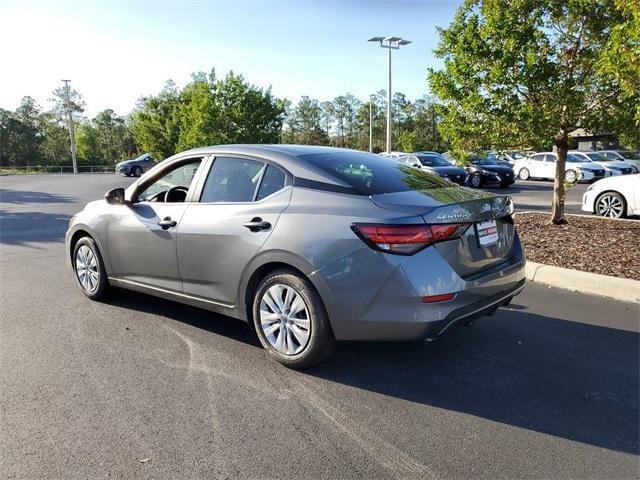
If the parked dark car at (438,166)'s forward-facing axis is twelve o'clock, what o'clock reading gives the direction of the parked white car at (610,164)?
The parked white car is roughly at 9 o'clock from the parked dark car.

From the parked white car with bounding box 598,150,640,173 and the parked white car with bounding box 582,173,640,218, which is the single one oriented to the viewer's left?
the parked white car with bounding box 582,173,640,218

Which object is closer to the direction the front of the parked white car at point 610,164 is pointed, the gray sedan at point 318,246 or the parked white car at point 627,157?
the gray sedan

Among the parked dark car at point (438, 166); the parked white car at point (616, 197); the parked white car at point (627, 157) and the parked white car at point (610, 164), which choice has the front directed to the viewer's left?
the parked white car at point (616, 197)

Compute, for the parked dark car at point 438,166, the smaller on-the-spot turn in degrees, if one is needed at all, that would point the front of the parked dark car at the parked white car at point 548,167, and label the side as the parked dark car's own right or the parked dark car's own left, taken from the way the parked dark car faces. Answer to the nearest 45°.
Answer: approximately 90° to the parked dark car's own left

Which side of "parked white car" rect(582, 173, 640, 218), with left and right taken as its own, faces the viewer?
left

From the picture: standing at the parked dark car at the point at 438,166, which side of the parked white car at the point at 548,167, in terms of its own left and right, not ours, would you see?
right
